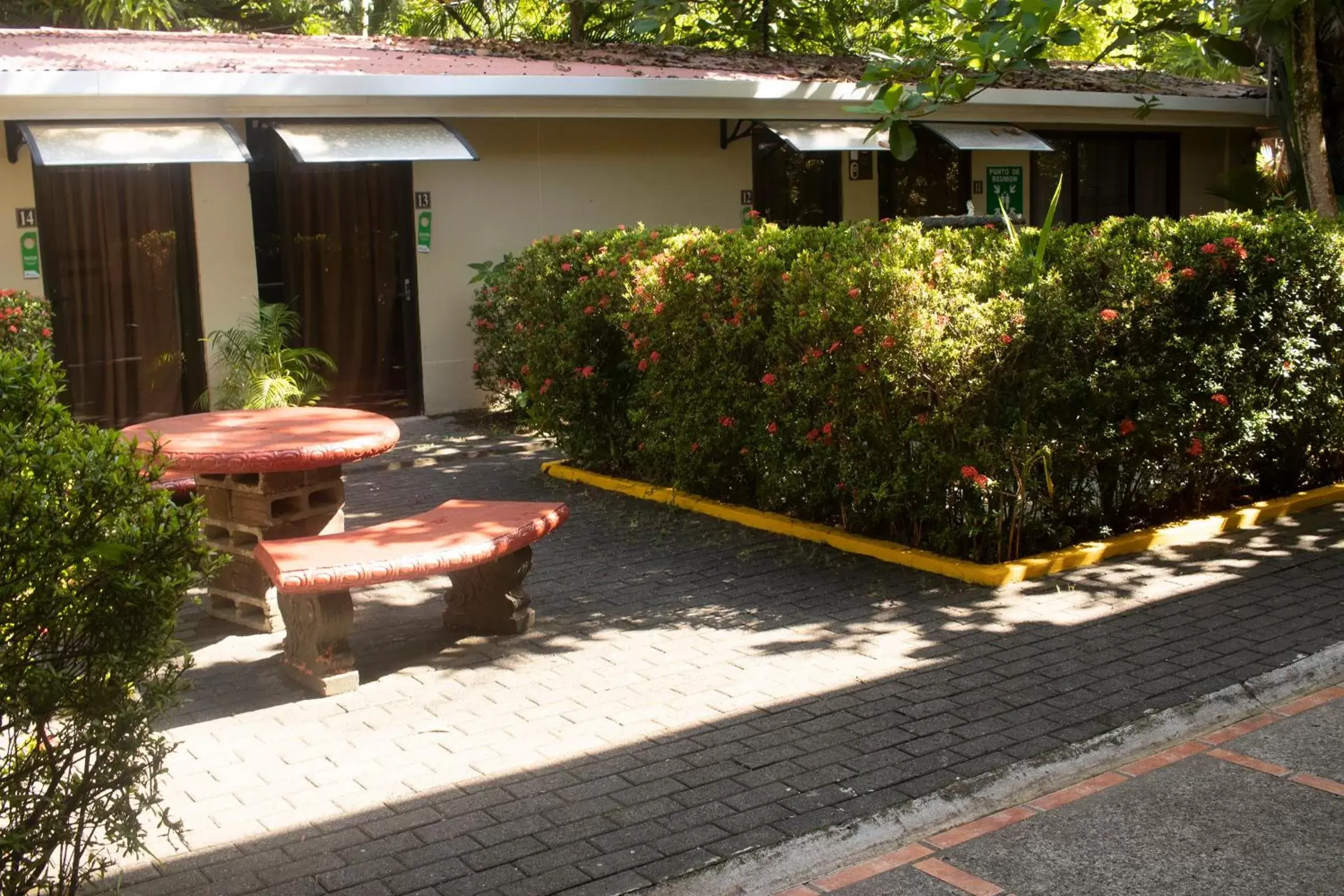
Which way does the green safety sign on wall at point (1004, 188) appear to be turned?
toward the camera

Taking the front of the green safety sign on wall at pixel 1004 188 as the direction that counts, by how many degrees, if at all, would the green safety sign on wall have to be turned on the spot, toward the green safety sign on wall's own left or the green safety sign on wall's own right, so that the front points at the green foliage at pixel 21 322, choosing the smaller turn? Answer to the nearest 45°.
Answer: approximately 45° to the green safety sign on wall's own right

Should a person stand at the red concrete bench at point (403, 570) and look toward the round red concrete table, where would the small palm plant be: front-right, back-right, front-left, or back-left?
front-right

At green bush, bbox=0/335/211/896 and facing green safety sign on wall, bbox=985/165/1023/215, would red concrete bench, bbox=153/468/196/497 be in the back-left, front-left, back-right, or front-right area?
front-left

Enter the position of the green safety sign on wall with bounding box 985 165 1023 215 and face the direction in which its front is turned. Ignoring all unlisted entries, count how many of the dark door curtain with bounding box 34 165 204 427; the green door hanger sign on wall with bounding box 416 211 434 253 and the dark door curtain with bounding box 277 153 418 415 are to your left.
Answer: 0

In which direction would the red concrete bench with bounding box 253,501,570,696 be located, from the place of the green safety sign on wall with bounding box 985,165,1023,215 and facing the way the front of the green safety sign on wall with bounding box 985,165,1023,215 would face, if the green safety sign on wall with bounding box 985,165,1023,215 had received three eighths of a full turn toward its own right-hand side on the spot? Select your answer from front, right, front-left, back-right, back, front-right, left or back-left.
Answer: back-left

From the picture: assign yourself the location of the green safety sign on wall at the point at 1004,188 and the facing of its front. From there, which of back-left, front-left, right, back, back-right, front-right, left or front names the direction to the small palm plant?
front-right

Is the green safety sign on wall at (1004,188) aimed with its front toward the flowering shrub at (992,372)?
yes

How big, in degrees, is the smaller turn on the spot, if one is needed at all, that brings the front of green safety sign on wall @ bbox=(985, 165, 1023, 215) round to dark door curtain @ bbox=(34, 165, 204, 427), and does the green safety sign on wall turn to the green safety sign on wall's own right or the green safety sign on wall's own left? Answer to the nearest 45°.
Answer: approximately 45° to the green safety sign on wall's own right

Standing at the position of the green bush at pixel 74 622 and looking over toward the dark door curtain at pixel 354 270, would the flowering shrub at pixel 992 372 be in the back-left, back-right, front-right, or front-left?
front-right

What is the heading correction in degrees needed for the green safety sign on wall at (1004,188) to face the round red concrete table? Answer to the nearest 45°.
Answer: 0° — it already faces it

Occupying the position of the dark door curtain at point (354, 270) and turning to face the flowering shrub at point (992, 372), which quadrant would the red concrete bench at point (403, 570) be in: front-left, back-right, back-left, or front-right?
front-right

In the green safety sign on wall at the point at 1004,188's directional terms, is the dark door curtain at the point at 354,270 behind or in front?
in front

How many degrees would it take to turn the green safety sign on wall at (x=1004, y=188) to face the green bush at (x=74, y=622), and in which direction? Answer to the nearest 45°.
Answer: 0° — it already faces it

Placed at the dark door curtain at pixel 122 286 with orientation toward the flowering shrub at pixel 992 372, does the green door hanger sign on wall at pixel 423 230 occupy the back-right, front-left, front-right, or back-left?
front-left
